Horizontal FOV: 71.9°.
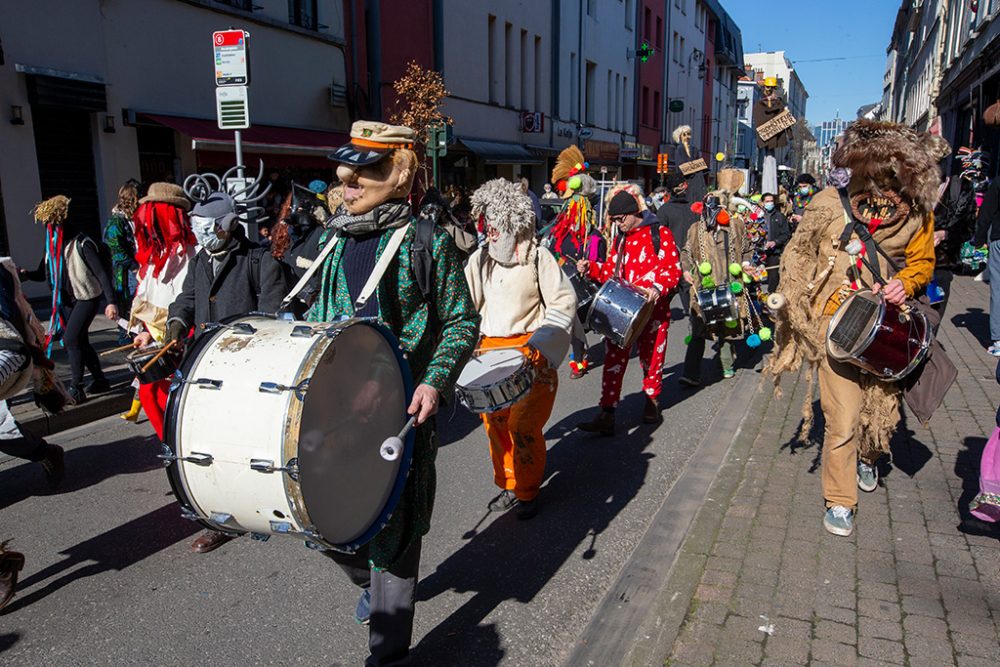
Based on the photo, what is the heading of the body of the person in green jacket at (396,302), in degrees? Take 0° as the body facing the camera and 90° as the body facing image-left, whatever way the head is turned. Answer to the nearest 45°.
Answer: approximately 45°

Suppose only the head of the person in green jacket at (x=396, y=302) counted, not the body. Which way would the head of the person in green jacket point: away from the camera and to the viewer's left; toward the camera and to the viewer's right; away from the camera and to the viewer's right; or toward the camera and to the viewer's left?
toward the camera and to the viewer's left

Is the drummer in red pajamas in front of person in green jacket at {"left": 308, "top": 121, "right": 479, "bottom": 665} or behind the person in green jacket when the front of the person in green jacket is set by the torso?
behind

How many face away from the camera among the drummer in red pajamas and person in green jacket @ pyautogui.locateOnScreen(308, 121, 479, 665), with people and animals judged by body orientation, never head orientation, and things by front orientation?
0

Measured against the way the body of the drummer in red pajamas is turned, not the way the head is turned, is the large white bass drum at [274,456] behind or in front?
in front

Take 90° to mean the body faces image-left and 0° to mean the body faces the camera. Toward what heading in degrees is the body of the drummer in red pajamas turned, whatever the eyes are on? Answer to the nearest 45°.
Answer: approximately 45°
